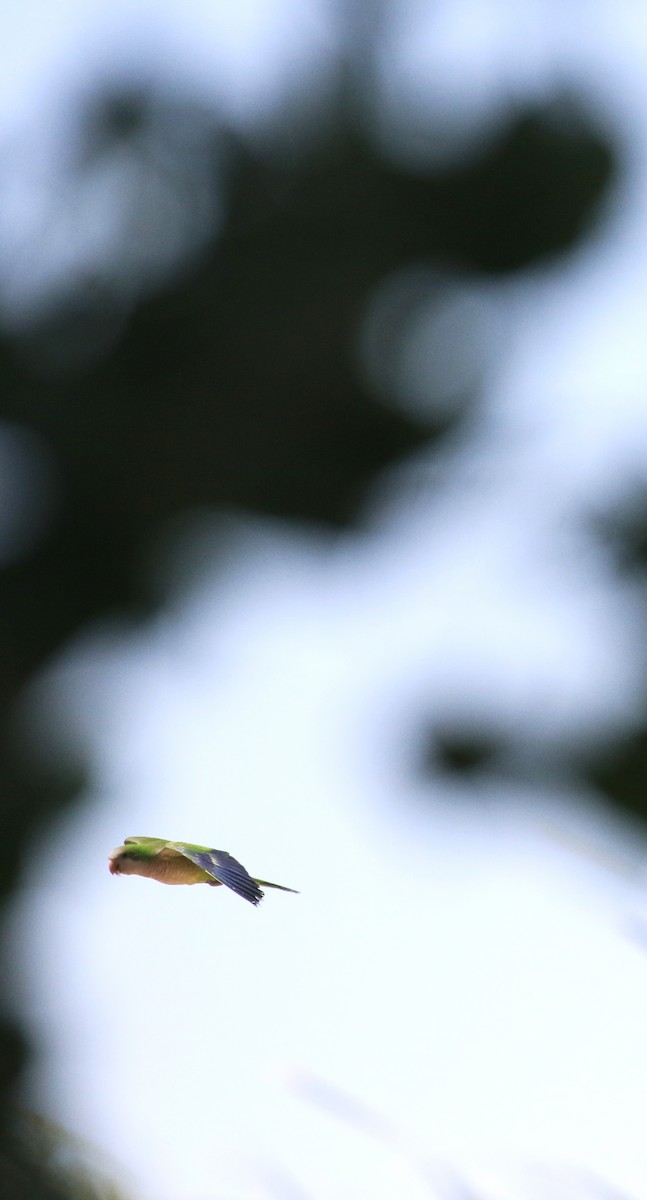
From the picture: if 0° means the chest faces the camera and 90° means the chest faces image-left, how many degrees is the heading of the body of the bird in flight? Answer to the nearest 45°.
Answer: approximately 90°
